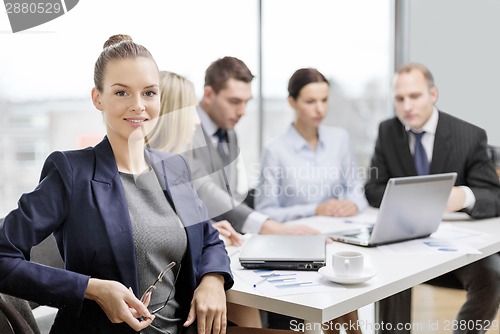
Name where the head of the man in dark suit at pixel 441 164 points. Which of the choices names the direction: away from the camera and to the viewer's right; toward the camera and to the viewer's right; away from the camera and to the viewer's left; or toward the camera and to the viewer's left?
toward the camera and to the viewer's left

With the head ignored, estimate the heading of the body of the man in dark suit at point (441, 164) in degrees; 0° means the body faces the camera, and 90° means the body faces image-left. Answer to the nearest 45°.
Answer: approximately 45°

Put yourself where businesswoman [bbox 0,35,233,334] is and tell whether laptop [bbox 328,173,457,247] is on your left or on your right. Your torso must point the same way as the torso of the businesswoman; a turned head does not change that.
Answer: on your left

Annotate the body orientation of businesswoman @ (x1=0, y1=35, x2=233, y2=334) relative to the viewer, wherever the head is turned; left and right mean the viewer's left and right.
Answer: facing the viewer and to the right of the viewer

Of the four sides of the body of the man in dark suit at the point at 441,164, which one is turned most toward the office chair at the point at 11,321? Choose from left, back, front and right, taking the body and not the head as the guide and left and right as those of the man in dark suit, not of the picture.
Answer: front

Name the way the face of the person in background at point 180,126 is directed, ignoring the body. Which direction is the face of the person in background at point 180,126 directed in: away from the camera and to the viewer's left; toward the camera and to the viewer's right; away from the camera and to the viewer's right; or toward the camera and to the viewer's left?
away from the camera and to the viewer's right

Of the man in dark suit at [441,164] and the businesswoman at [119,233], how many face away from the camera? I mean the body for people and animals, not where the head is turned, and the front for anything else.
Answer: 0

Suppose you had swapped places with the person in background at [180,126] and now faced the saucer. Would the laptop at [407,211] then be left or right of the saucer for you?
left

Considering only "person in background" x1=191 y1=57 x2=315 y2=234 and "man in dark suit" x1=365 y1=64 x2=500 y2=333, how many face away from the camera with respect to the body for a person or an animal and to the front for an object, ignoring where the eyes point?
0

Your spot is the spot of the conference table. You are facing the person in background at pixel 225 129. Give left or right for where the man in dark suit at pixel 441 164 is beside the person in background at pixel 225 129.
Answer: right
